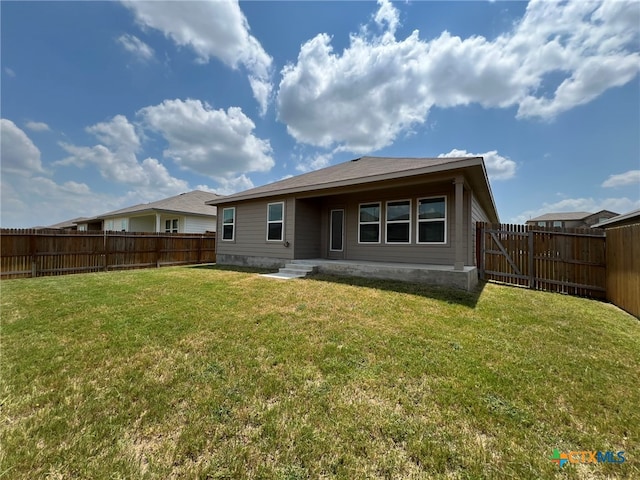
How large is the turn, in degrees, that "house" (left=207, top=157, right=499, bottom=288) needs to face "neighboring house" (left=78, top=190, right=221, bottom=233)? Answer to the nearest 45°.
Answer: approximately 90° to its left

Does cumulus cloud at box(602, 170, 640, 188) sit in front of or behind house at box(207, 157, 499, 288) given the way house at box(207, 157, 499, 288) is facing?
in front

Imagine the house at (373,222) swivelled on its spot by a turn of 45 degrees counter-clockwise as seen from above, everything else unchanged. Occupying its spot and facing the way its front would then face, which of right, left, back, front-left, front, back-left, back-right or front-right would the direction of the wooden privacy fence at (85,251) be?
left

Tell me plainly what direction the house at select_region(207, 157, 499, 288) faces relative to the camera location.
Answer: facing away from the viewer and to the right of the viewer
